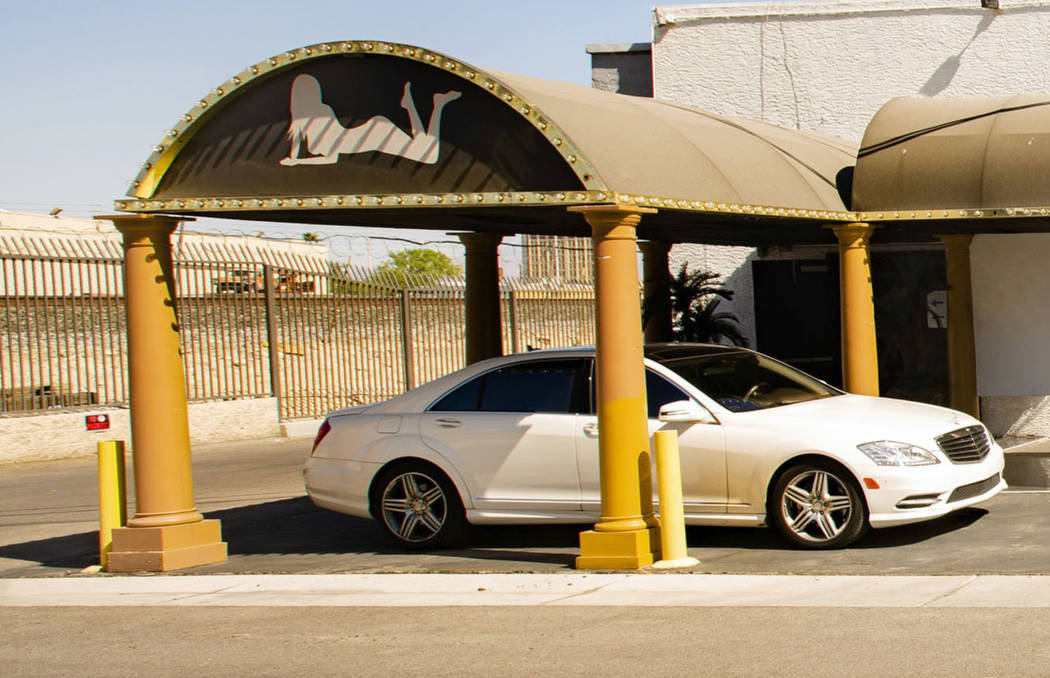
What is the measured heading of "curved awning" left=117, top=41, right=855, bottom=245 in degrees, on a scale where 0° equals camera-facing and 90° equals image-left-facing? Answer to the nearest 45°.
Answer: approximately 45°

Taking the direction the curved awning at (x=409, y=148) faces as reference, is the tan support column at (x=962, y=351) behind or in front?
behind

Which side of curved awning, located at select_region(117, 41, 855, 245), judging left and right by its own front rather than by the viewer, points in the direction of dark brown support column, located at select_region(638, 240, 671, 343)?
back

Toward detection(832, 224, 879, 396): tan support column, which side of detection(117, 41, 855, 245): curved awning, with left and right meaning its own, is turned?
back

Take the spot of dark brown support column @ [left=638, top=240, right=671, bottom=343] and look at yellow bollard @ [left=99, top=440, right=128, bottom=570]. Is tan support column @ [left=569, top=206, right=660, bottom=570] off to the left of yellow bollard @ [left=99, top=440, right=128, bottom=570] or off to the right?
left

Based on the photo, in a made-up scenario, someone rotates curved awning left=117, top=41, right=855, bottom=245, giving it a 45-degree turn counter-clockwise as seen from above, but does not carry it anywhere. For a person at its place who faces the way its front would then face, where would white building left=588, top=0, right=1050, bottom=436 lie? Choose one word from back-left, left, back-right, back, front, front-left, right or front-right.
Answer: back-left

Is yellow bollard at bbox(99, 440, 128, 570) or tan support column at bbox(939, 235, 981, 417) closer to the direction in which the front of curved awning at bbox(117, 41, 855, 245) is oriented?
the yellow bollard
